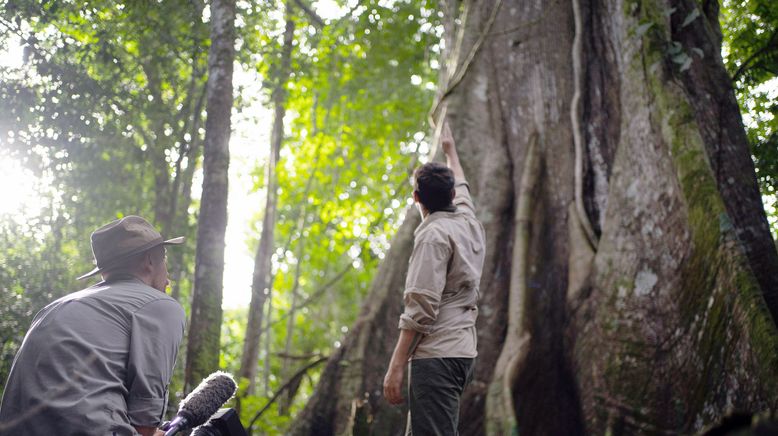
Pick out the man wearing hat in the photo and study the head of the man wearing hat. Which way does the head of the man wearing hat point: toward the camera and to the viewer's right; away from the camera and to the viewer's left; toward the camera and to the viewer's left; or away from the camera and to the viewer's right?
away from the camera and to the viewer's right

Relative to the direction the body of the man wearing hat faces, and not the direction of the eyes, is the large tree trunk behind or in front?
in front

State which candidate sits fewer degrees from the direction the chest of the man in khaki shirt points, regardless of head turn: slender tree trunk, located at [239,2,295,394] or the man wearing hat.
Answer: the slender tree trunk

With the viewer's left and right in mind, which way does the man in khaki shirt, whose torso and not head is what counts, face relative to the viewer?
facing away from the viewer and to the left of the viewer

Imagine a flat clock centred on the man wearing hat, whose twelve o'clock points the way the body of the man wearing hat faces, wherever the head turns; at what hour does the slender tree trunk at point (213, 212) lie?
The slender tree trunk is roughly at 11 o'clock from the man wearing hat.

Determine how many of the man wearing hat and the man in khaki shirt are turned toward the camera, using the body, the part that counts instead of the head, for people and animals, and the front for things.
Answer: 0

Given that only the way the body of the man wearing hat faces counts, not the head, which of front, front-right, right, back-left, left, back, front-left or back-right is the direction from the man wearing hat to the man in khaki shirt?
front-right

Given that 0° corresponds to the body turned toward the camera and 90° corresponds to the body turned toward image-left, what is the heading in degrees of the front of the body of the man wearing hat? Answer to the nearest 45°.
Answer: approximately 225°

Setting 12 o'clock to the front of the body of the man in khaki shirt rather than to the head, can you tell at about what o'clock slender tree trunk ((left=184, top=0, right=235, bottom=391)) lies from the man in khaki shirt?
The slender tree trunk is roughly at 12 o'clock from the man in khaki shirt.

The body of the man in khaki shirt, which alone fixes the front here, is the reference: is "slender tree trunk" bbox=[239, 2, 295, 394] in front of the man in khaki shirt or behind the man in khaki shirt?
in front
